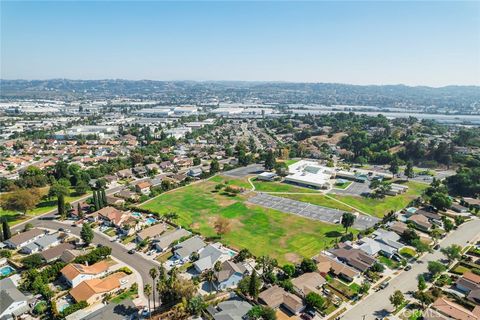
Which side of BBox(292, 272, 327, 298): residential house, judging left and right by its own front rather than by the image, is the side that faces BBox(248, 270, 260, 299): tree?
right

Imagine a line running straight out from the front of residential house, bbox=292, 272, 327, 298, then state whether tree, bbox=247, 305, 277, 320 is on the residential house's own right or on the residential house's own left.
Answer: on the residential house's own right

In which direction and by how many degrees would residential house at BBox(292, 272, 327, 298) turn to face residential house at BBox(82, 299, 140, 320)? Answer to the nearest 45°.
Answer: approximately 90° to its right

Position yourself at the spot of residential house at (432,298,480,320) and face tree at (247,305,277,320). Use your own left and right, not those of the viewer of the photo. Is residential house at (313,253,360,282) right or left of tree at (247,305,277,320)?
right

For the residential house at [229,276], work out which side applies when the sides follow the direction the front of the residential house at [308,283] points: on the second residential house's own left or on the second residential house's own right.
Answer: on the second residential house's own right

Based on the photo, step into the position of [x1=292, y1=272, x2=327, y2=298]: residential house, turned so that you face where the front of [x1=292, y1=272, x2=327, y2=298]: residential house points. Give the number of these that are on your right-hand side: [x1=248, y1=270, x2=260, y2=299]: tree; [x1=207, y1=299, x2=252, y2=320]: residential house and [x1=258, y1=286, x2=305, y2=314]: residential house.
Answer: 3

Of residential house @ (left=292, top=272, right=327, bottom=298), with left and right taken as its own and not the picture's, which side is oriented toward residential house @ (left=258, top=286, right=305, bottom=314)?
right

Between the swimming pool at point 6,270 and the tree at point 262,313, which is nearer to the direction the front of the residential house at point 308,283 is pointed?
the tree

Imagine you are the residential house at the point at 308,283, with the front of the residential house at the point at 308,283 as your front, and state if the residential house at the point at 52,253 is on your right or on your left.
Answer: on your right

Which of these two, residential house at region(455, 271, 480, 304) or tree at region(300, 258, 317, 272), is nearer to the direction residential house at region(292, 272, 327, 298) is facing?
the residential house

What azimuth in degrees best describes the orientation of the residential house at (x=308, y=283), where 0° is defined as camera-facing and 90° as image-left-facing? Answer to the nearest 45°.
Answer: approximately 315°

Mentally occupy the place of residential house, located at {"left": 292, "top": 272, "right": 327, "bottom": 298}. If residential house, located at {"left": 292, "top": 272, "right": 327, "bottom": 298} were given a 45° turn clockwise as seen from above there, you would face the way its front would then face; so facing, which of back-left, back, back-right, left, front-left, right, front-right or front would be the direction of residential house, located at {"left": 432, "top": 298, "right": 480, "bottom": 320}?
left

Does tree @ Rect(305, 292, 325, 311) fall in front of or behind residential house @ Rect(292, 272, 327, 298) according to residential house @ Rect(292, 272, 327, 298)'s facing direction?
in front

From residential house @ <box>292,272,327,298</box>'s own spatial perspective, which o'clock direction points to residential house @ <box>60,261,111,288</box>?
residential house @ <box>60,261,111,288</box> is roughly at 4 o'clock from residential house @ <box>292,272,327,298</box>.

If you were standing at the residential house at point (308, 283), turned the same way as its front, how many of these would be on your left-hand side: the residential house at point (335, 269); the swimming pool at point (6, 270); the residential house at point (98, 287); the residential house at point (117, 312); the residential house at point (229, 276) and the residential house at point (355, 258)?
2

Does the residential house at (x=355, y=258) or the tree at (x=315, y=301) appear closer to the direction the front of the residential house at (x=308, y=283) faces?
the tree
